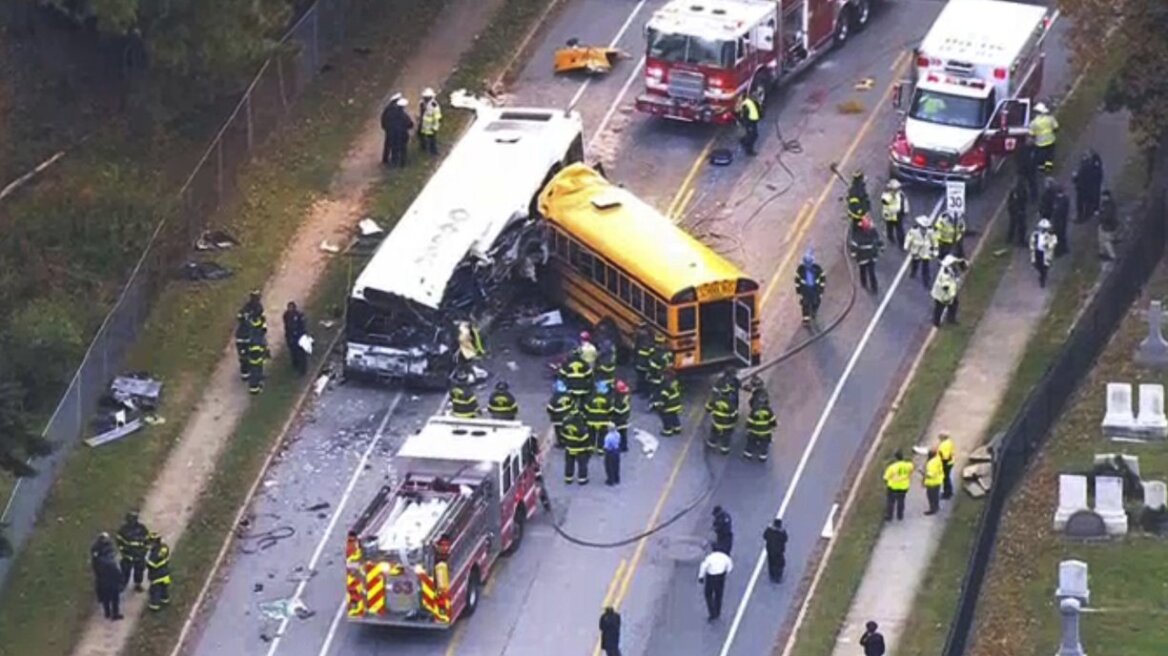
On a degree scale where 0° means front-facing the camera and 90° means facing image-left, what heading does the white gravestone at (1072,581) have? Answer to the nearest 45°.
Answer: approximately 0°
